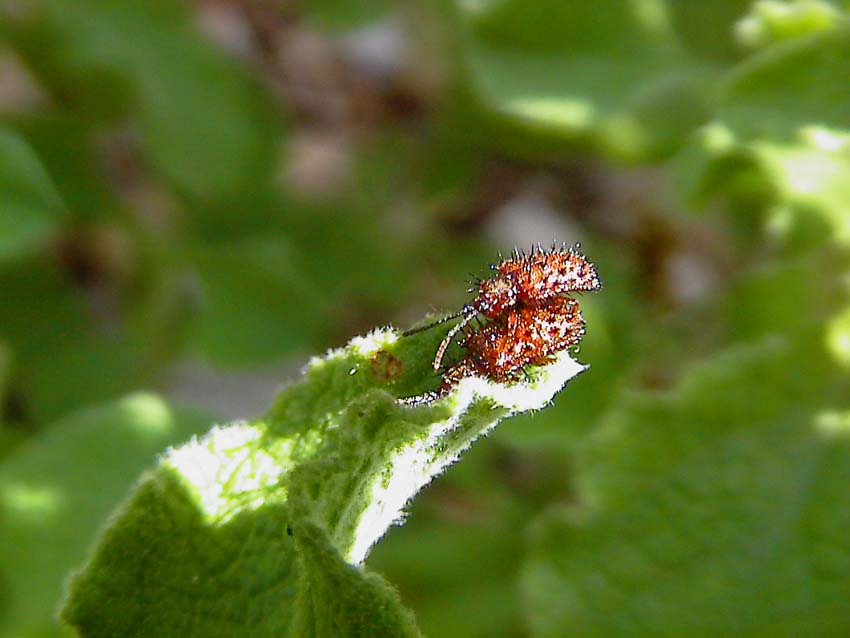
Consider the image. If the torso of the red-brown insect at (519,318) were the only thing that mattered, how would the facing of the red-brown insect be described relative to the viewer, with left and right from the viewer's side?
facing to the left of the viewer

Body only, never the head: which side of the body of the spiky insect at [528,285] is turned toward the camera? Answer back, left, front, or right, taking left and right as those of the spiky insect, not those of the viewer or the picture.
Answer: left
